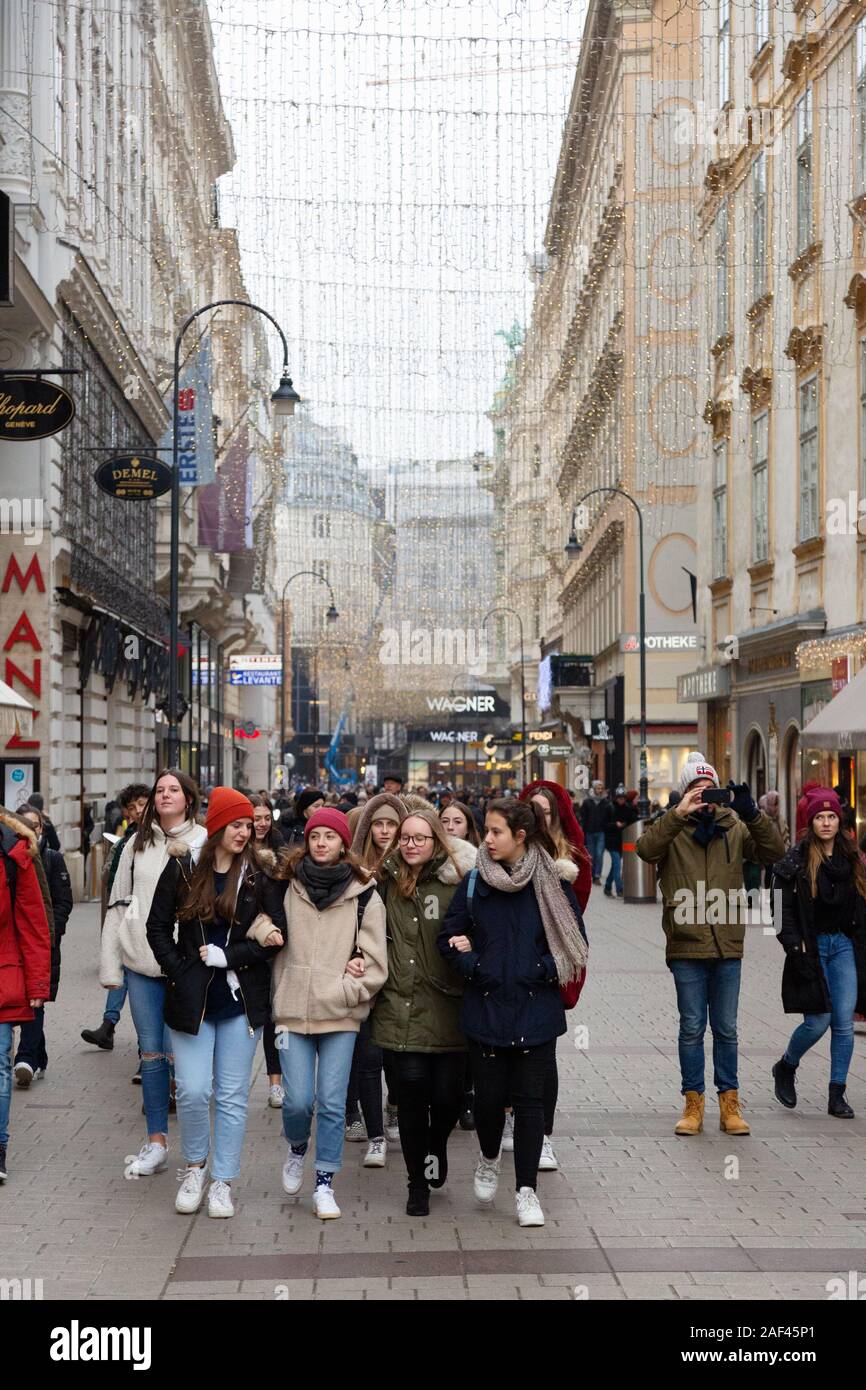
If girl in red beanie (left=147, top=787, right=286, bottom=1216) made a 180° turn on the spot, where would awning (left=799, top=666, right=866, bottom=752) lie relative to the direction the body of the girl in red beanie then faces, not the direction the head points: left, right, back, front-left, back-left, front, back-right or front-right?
front-right

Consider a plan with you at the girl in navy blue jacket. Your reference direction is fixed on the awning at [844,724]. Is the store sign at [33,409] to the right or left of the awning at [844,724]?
left

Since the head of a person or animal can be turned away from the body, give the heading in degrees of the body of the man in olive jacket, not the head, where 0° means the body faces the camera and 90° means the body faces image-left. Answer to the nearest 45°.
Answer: approximately 0°

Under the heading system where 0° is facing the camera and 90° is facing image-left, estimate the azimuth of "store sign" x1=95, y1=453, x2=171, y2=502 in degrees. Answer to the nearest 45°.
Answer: approximately 0°

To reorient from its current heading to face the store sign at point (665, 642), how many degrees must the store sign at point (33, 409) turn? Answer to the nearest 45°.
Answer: approximately 135° to its left

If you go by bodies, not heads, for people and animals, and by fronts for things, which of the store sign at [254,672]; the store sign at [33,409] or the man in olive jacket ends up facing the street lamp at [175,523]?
the store sign at [254,672]

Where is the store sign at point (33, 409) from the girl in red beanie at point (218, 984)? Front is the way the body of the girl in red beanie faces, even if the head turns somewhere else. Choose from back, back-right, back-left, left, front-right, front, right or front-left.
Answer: back

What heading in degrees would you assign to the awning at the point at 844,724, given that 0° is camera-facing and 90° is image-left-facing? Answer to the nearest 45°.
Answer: approximately 90°

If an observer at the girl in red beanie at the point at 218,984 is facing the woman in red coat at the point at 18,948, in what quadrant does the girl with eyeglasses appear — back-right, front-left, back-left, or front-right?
back-right

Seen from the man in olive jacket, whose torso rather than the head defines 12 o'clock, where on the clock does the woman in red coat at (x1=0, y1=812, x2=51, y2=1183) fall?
The woman in red coat is roughly at 2 o'clock from the man in olive jacket.

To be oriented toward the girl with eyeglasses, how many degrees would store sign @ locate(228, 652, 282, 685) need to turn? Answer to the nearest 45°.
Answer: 0° — it already faces them
